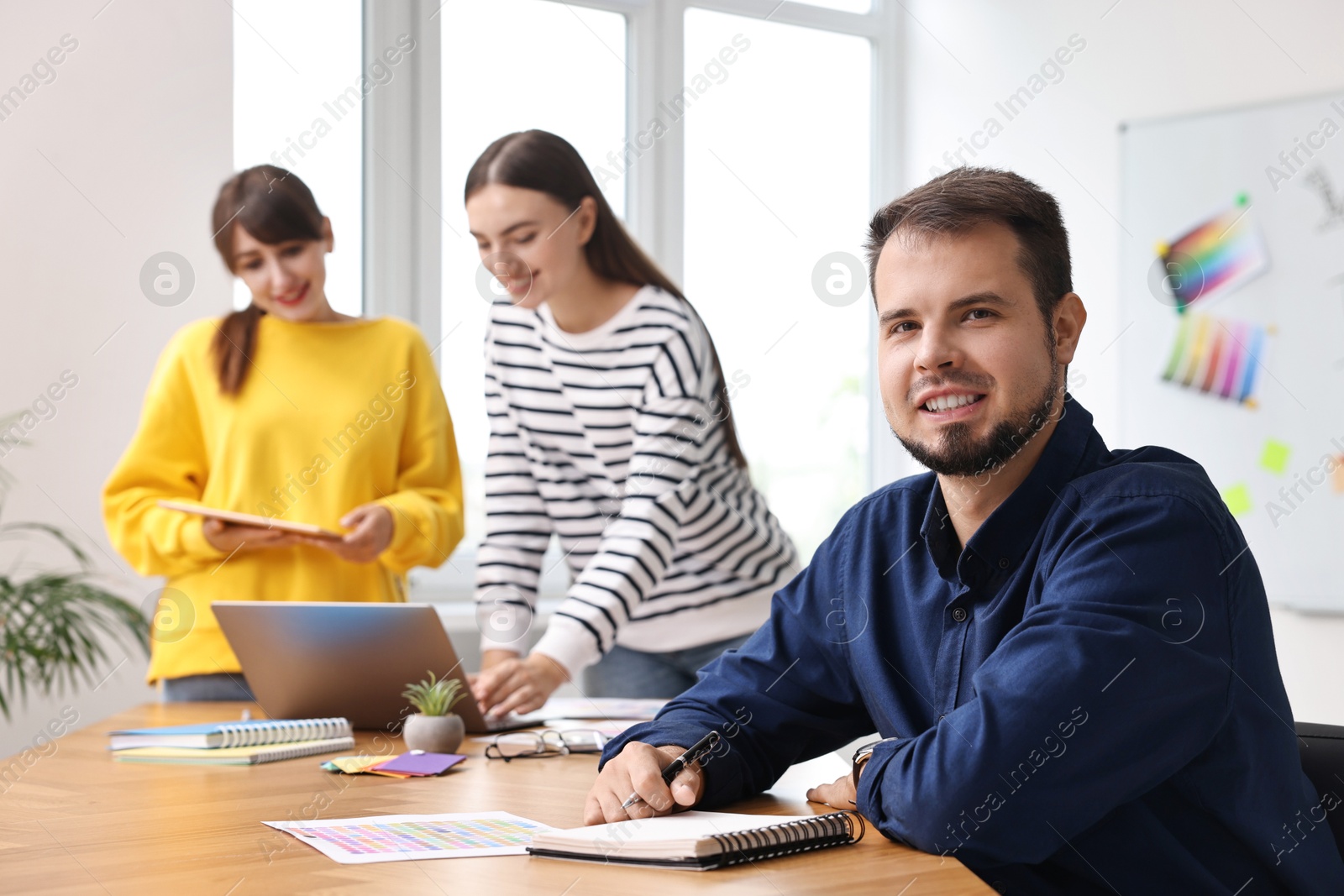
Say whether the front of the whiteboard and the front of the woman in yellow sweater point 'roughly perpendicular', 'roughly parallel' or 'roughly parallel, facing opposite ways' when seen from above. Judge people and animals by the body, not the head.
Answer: roughly perpendicular

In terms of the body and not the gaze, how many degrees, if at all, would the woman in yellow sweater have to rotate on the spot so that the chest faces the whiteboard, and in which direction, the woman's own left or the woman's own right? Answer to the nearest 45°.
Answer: approximately 90° to the woman's own left

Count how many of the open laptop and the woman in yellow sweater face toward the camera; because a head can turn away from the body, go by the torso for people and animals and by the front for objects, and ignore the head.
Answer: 1

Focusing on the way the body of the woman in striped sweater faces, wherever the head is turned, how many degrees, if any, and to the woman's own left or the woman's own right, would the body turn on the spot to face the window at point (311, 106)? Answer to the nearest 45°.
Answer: approximately 90° to the woman's own right

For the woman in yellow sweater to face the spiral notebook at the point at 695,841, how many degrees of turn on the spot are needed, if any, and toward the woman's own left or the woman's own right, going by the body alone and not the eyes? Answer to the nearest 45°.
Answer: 0° — they already face it
